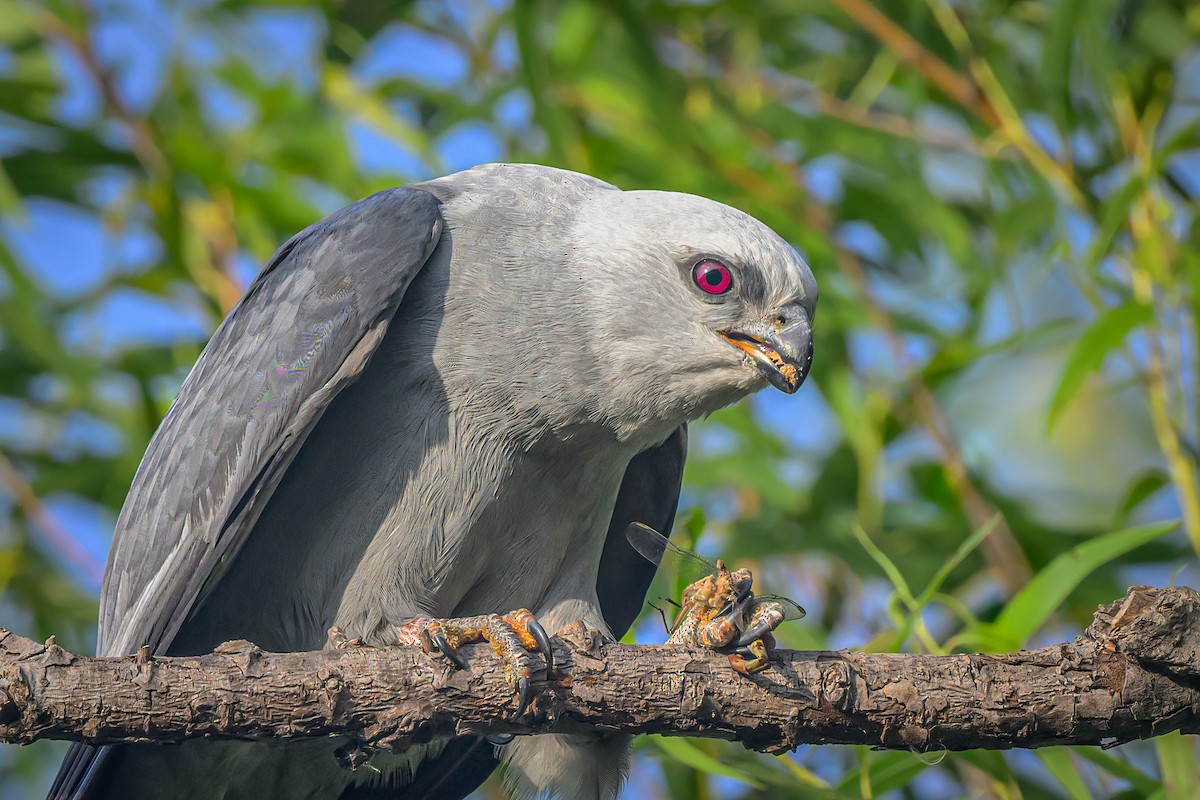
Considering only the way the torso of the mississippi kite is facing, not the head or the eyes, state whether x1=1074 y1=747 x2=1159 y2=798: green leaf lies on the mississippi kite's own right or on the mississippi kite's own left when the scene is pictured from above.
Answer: on the mississippi kite's own left

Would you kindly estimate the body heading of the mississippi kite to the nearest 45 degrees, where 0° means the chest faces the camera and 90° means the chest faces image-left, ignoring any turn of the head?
approximately 315°
